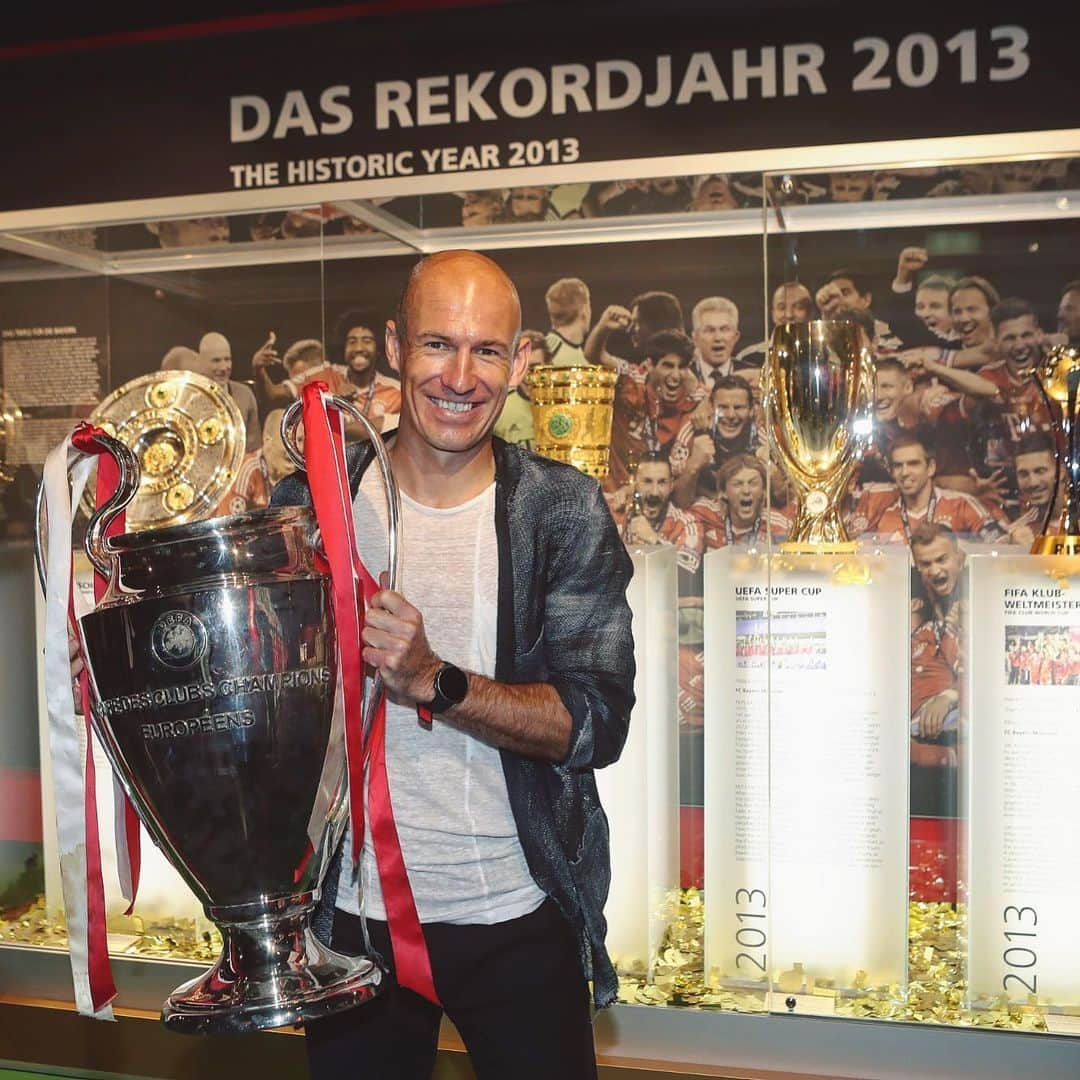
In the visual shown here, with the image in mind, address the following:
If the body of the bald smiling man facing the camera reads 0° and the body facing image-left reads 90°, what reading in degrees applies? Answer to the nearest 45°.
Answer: approximately 0°

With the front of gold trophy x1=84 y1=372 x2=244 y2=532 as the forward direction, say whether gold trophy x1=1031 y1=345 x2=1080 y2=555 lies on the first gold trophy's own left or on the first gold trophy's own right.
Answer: on the first gold trophy's own left

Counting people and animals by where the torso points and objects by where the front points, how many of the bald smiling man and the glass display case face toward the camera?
2

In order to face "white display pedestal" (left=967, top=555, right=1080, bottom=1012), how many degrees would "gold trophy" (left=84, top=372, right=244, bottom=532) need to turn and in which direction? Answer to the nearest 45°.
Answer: approximately 45° to its left

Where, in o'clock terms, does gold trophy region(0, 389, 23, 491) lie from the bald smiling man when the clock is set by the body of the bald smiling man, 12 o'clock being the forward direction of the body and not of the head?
The gold trophy is roughly at 5 o'clock from the bald smiling man.

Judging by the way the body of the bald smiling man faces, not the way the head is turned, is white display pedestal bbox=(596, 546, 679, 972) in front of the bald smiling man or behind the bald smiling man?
behind

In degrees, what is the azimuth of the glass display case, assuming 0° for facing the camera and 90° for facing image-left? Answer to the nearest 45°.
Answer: approximately 0°

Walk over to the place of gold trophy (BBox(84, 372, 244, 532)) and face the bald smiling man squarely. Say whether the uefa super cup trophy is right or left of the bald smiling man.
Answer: left
